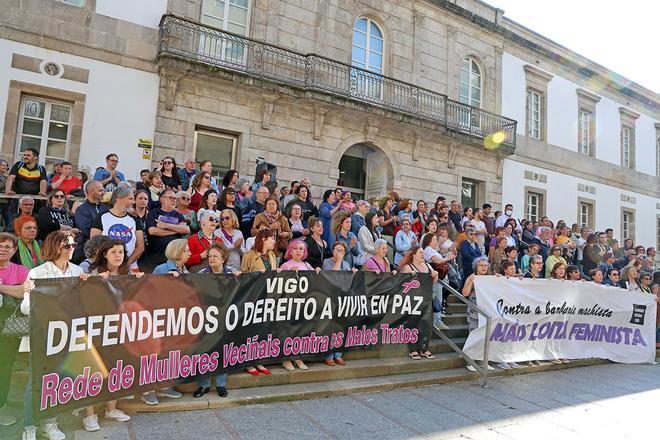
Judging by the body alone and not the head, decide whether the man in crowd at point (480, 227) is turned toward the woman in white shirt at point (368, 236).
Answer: no

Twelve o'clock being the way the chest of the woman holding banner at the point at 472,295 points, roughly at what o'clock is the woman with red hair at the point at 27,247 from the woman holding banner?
The woman with red hair is roughly at 3 o'clock from the woman holding banner.

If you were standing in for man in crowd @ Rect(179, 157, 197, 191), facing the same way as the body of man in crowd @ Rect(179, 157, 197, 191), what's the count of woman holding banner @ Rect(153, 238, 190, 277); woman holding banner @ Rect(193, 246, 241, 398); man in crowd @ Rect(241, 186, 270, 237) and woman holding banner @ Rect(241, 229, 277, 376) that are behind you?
0

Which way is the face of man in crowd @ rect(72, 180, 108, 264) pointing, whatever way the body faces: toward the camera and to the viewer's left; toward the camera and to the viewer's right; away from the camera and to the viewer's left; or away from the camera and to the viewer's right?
toward the camera and to the viewer's right

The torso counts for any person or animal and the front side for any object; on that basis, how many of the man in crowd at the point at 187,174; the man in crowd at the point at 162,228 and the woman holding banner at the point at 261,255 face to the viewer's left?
0

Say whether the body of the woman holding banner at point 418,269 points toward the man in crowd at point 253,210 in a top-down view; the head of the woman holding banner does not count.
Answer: no

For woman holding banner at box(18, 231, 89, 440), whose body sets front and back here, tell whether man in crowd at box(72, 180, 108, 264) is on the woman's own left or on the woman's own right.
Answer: on the woman's own left

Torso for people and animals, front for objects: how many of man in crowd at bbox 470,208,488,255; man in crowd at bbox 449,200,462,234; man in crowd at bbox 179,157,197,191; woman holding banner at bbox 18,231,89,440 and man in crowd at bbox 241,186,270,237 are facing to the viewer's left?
0

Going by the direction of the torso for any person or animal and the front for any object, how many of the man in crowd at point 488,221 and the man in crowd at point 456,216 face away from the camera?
0

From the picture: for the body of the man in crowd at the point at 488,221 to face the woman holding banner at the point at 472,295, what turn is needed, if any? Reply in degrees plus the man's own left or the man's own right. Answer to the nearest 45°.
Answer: approximately 45° to the man's own right

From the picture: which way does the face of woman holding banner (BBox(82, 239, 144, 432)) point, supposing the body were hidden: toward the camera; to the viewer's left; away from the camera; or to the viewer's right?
toward the camera

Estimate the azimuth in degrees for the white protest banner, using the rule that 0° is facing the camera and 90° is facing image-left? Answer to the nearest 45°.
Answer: approximately 0°

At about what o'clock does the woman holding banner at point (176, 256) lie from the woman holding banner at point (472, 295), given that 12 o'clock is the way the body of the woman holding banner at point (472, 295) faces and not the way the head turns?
the woman holding banner at point (176, 256) is roughly at 3 o'clock from the woman holding banner at point (472, 295).

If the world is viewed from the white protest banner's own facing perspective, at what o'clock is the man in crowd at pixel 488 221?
The man in crowd is roughly at 5 o'clock from the white protest banner.

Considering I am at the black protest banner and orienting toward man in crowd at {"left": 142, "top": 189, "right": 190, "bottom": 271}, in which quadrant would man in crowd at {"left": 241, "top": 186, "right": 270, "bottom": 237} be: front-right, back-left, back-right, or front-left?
front-right

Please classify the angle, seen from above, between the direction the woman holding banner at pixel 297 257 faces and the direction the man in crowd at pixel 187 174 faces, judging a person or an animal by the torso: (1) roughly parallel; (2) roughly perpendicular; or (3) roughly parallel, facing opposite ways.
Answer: roughly parallel

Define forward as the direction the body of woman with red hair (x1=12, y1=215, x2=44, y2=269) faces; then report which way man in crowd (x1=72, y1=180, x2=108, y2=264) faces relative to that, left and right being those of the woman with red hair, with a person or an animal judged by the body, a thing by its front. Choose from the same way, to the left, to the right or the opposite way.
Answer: the same way

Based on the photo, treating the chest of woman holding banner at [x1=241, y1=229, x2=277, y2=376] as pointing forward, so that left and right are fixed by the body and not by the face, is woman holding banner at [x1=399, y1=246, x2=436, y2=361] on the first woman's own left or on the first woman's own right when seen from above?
on the first woman's own left

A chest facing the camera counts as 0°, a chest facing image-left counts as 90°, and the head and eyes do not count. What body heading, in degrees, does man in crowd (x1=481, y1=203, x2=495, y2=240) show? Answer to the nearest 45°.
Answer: approximately 315°

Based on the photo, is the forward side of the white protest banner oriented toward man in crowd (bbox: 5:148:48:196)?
no
